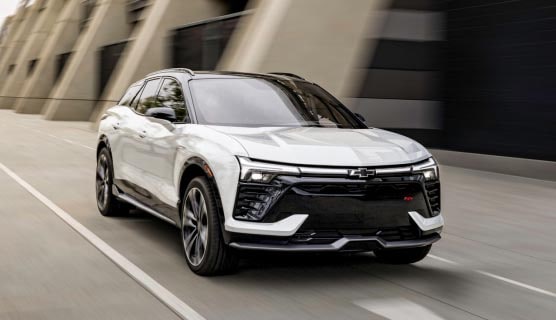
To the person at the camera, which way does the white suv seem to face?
facing the viewer and to the right of the viewer

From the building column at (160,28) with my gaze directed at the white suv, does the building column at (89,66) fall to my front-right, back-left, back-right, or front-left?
back-right

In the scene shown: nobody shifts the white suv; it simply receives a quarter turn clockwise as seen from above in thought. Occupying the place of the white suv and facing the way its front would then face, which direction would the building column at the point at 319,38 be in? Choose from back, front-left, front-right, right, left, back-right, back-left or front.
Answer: back-right

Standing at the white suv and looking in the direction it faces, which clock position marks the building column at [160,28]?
The building column is roughly at 7 o'clock from the white suv.

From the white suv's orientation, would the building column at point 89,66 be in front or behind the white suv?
behind
